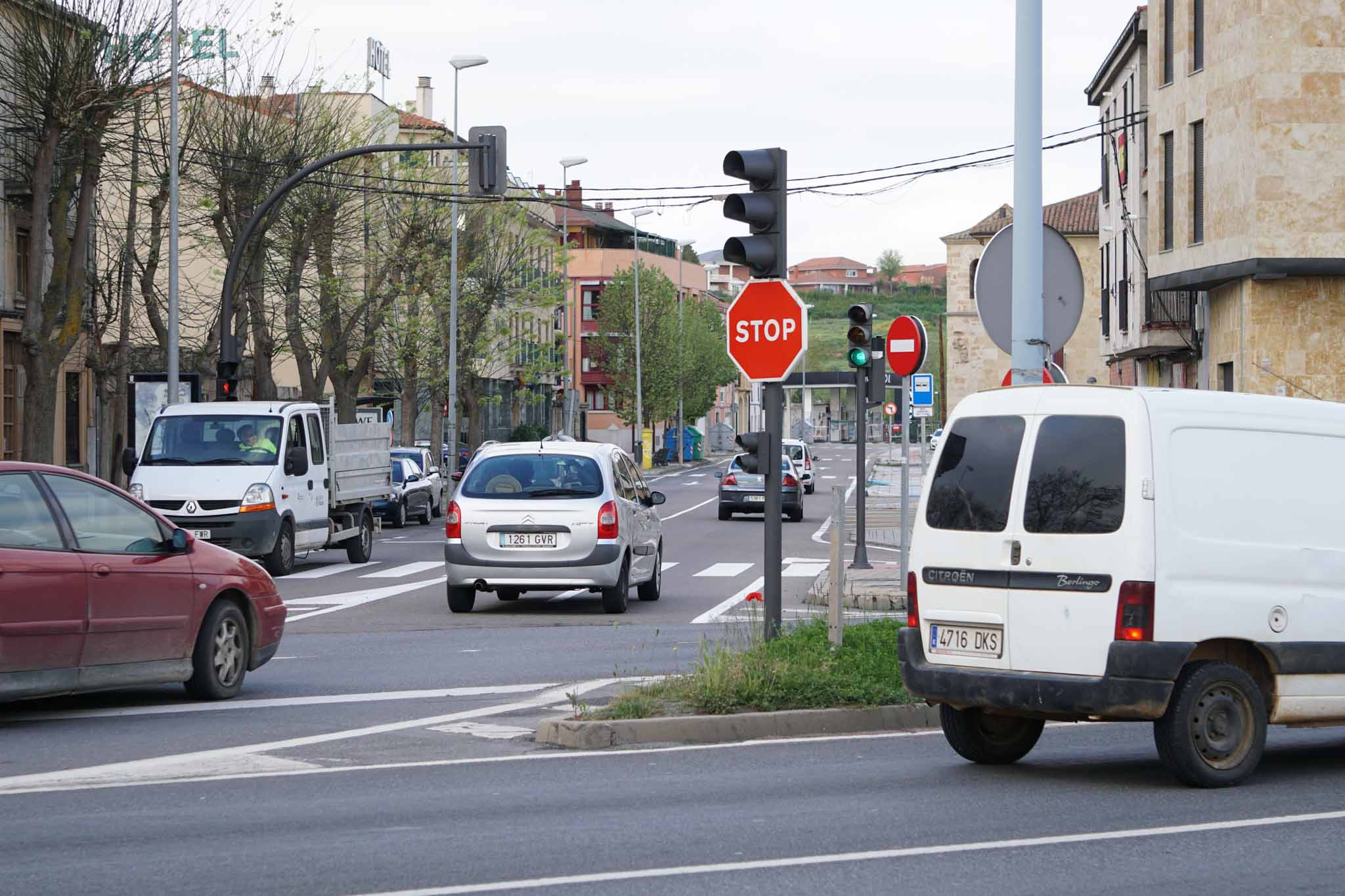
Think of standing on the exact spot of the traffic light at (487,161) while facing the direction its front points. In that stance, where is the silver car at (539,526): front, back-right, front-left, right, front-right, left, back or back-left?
back

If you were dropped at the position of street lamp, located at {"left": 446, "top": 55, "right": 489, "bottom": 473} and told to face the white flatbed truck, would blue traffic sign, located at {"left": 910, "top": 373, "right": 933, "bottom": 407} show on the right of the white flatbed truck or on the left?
left

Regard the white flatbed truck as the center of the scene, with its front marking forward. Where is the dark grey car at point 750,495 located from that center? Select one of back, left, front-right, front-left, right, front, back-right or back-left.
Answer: back

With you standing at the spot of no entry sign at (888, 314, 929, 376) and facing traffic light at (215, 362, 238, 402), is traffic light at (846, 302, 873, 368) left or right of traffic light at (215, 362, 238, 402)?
right

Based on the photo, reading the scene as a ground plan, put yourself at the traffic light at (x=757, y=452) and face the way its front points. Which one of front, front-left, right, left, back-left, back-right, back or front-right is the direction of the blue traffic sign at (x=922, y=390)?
right

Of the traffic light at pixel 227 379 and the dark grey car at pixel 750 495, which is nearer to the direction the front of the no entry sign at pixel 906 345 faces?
the traffic light

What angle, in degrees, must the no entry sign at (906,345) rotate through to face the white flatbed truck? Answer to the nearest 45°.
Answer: approximately 45° to its right

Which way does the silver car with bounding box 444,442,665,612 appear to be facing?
away from the camera
